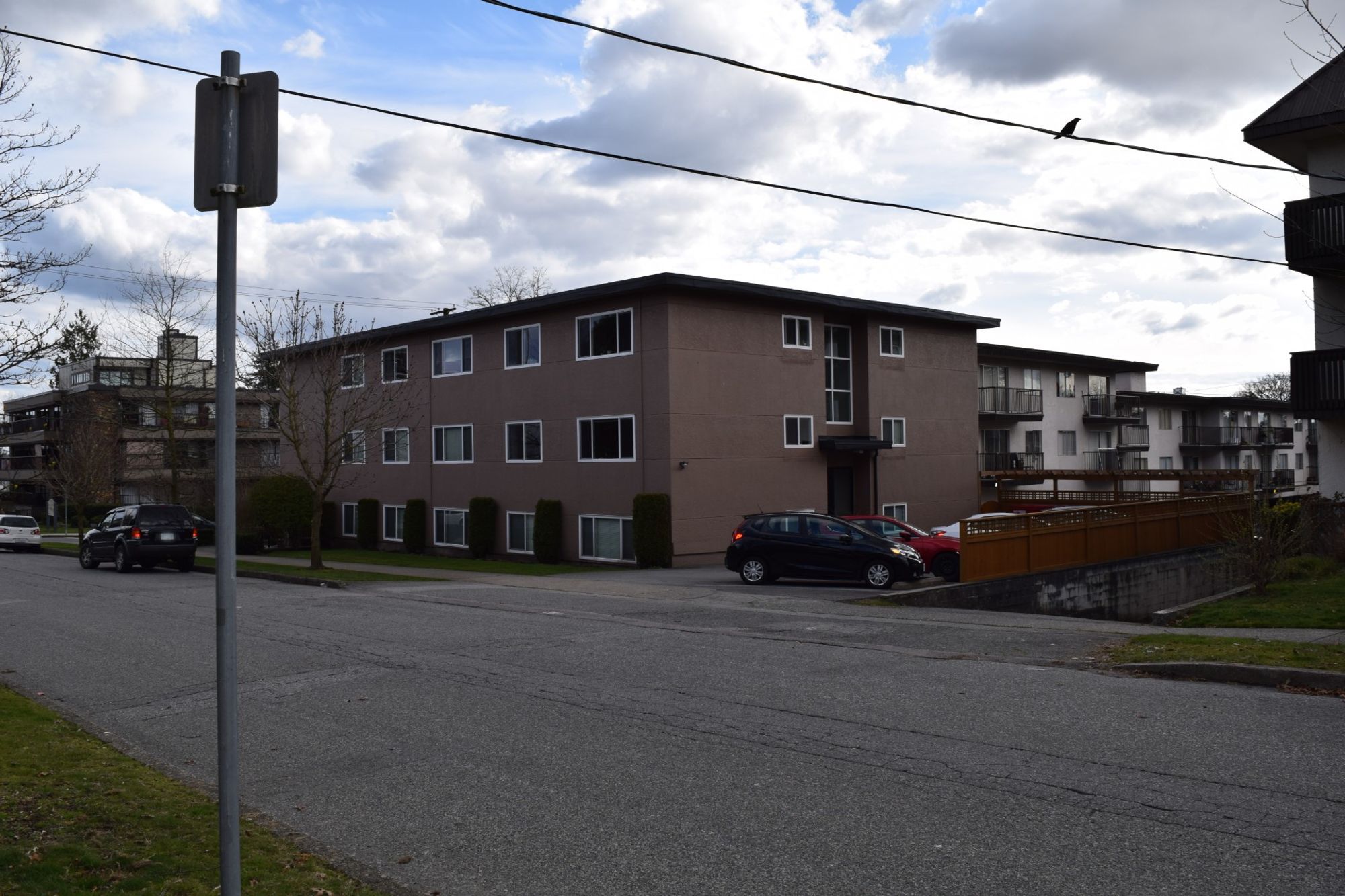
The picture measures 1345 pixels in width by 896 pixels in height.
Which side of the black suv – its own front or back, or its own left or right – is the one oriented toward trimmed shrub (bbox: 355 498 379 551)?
right

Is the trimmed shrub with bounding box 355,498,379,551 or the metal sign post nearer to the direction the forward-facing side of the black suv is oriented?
the trimmed shrub

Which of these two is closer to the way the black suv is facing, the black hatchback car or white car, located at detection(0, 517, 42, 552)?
the white car

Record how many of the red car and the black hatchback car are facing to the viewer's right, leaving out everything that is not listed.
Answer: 2

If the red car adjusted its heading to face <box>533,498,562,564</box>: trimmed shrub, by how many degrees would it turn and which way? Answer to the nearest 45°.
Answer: approximately 135° to its left

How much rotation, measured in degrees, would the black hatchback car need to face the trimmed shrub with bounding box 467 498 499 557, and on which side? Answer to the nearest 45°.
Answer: approximately 135° to its left

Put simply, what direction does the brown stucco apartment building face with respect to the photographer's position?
facing the viewer and to the right of the viewer

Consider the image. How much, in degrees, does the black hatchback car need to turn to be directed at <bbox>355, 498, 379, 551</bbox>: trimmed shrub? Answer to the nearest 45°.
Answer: approximately 135° to its left

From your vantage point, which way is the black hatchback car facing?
to the viewer's right

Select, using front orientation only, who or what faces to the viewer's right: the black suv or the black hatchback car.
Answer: the black hatchback car

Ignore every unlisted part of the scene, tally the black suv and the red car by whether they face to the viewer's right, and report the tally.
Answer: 1

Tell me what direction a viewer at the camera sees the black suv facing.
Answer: facing away from the viewer and to the left of the viewer

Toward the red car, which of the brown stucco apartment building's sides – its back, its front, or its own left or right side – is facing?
front

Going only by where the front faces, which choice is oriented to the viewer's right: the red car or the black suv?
the red car

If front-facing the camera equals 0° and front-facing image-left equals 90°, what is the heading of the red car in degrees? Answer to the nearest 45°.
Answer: approximately 270°
